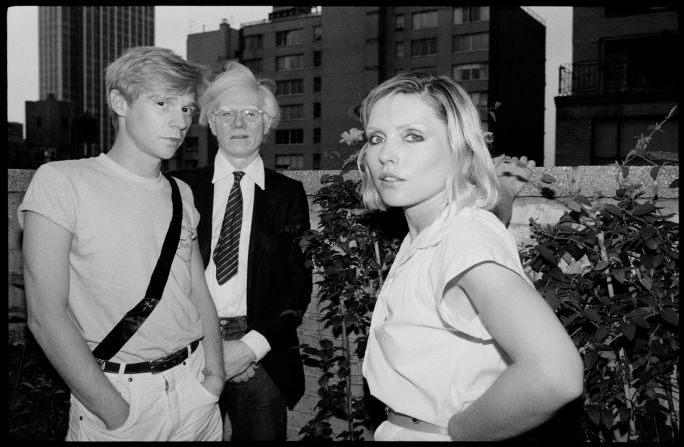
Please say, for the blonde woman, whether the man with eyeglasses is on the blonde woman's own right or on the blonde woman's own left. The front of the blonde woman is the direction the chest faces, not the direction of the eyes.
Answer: on the blonde woman's own right

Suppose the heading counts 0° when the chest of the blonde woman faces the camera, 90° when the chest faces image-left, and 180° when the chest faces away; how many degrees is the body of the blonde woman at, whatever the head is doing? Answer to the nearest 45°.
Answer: approximately 45°

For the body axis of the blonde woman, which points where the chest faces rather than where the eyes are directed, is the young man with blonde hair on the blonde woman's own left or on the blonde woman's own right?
on the blonde woman's own right

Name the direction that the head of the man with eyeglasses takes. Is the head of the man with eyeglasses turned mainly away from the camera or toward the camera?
toward the camera

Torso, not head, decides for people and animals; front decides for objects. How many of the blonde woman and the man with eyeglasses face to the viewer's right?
0

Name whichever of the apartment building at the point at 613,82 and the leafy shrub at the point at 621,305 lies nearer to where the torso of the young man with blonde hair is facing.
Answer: the leafy shrub

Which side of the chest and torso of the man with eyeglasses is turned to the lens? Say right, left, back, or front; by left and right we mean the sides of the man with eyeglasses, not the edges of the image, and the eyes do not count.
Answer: front

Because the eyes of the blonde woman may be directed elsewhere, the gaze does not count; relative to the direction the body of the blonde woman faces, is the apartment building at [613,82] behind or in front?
behind

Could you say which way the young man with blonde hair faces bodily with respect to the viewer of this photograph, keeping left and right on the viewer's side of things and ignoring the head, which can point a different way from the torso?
facing the viewer and to the right of the viewer

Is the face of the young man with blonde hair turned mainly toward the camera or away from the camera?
toward the camera

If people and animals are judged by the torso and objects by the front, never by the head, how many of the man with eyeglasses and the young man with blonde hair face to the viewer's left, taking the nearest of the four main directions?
0
